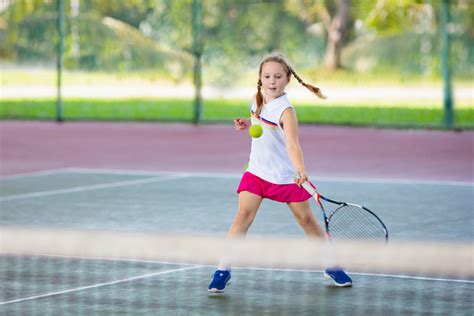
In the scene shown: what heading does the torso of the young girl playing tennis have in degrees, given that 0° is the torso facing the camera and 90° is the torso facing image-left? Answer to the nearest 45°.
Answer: approximately 45°

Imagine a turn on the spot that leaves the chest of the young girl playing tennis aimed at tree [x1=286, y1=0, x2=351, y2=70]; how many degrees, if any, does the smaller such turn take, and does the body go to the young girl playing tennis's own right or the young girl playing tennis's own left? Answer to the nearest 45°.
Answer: approximately 135° to the young girl playing tennis's own right
